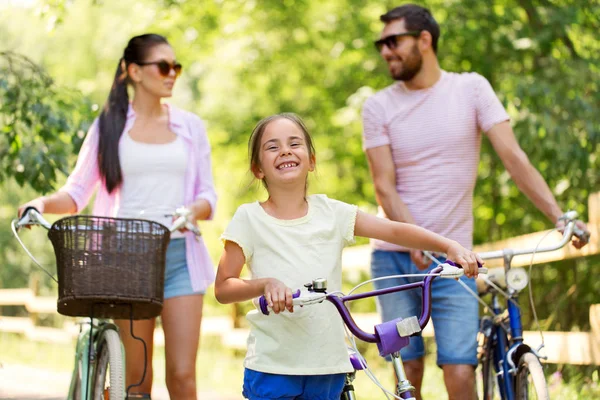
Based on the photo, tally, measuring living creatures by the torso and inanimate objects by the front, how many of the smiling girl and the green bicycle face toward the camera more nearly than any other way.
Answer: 2

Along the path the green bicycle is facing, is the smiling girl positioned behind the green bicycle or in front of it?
in front

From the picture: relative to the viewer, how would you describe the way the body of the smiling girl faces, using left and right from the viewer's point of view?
facing the viewer

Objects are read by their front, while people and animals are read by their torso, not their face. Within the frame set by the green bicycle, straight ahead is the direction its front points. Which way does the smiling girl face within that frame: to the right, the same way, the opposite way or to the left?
the same way

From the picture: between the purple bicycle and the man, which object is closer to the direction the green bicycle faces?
the purple bicycle

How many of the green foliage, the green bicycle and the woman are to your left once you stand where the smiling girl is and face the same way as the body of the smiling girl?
0

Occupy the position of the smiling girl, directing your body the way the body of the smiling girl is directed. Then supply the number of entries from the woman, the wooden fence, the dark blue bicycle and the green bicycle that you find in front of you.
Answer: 0

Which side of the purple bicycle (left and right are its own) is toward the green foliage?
back

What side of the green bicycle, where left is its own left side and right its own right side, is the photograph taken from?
front

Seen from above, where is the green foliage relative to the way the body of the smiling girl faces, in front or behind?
behind

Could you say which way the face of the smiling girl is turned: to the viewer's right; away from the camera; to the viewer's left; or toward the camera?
toward the camera

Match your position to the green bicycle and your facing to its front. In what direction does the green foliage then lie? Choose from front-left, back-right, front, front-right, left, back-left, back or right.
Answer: back

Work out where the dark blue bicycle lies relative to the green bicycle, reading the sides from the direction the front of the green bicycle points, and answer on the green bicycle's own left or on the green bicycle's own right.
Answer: on the green bicycle's own left

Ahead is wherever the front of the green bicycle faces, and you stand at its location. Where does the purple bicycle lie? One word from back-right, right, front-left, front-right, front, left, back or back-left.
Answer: front-left

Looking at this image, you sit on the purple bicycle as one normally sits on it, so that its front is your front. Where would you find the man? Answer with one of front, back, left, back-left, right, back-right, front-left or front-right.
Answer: back-left

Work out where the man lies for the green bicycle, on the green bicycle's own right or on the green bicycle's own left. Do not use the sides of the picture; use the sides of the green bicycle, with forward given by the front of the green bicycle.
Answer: on the green bicycle's own left
